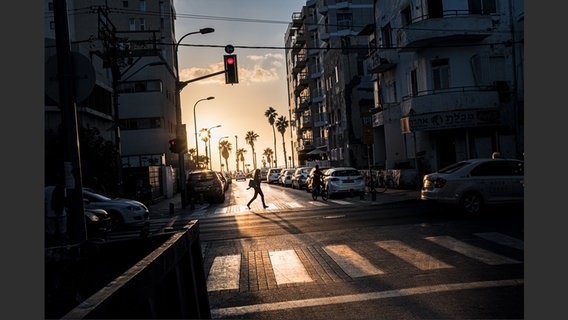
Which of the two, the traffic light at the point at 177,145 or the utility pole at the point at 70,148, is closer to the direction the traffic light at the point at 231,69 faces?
the utility pole

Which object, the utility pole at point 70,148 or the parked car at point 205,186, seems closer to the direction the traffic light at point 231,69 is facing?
the utility pole

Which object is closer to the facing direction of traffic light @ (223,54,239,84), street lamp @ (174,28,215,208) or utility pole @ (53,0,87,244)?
the utility pole

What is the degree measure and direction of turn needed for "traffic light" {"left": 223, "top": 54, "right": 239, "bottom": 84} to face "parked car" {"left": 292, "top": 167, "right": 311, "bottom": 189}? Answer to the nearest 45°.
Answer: approximately 180°

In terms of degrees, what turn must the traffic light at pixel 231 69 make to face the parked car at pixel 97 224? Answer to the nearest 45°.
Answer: approximately 45° to its right

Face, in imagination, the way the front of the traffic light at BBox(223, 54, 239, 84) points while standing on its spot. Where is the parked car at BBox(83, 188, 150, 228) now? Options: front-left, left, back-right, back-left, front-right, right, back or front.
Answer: front-right

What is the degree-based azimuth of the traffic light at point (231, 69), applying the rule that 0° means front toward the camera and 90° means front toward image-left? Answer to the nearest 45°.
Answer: approximately 0°

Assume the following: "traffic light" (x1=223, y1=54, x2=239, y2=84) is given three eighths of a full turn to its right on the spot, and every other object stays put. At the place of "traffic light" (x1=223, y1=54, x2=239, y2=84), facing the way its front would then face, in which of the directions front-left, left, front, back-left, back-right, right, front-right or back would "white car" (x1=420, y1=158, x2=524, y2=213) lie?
back

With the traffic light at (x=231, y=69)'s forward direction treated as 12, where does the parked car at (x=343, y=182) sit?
The parked car is roughly at 8 o'clock from the traffic light.

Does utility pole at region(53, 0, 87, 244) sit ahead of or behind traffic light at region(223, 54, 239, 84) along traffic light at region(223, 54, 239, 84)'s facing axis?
ahead

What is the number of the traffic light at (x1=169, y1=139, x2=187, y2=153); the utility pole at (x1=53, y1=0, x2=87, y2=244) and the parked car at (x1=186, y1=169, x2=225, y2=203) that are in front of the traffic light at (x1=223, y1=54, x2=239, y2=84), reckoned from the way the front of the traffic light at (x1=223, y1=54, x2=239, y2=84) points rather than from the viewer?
1

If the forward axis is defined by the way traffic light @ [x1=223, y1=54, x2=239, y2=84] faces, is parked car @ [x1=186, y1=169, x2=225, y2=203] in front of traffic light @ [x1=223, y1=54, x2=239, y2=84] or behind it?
behind
